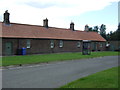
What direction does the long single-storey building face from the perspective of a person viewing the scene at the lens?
facing the viewer and to the right of the viewer
